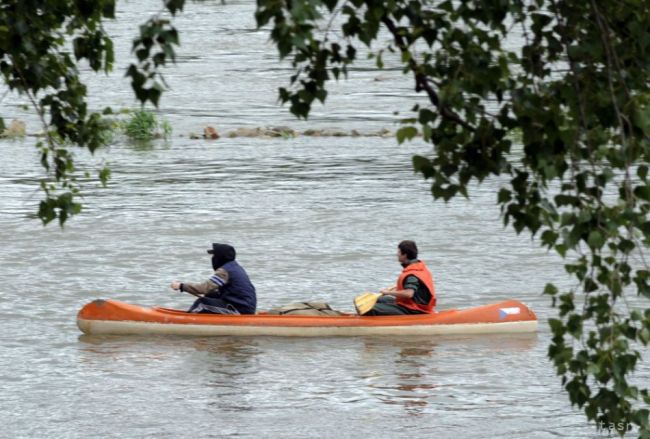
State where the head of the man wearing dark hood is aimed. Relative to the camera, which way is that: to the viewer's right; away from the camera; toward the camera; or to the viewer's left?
to the viewer's left

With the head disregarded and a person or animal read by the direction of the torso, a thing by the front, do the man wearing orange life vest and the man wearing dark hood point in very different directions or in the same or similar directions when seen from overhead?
same or similar directions

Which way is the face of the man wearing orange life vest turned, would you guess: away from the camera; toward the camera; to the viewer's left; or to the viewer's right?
to the viewer's left

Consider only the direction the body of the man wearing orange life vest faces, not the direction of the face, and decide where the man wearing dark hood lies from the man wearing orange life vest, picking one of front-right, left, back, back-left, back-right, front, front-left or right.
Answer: front

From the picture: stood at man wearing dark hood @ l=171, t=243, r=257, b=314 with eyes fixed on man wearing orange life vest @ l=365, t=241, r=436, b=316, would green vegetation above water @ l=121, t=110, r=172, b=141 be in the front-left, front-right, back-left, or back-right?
back-left

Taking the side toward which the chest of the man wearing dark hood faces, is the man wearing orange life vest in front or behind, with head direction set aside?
behind

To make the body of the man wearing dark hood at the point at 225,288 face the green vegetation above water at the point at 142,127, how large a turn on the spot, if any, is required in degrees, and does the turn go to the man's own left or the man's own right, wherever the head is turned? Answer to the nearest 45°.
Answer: approximately 90° to the man's own right

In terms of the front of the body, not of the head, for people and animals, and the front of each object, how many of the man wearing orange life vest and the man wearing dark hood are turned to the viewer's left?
2

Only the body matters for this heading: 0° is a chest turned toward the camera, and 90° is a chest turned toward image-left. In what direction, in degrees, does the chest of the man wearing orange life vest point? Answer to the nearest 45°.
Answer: approximately 90°

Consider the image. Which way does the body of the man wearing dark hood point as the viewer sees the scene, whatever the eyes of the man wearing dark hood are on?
to the viewer's left
